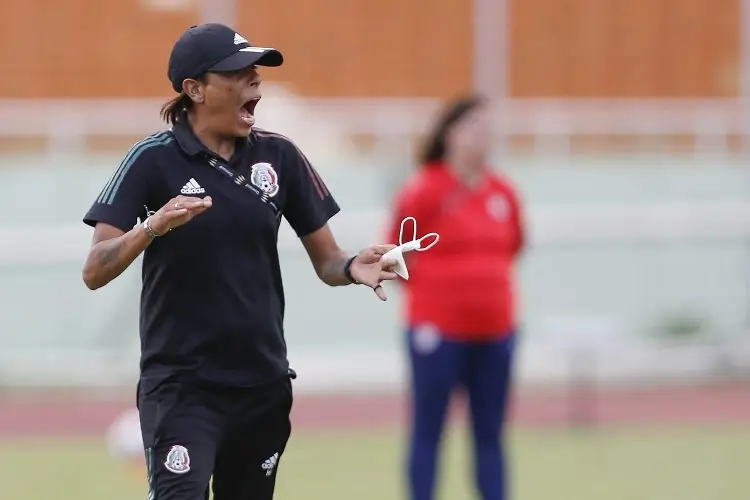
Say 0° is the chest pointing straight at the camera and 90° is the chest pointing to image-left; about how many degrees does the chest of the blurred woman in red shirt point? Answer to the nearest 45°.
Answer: approximately 0°
